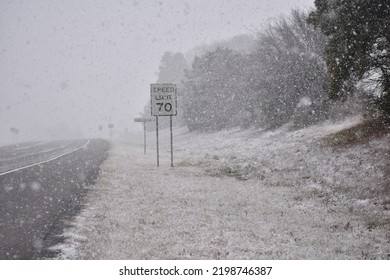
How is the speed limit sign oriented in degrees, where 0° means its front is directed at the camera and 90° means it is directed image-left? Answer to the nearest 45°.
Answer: approximately 0°
